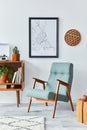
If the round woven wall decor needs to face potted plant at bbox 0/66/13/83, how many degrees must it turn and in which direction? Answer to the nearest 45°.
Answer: approximately 90° to its right

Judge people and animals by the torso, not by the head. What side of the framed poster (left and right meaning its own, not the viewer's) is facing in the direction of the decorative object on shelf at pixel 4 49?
right

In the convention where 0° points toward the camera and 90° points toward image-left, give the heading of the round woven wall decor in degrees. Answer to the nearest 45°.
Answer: approximately 0°

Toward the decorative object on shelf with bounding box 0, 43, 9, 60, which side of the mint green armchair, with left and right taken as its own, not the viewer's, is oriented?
right

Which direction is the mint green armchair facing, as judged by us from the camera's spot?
facing the viewer and to the left of the viewer

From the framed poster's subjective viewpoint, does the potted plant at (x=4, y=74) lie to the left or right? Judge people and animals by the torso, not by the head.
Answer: on its right

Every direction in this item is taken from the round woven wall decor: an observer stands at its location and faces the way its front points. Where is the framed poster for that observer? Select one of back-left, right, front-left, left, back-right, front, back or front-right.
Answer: right

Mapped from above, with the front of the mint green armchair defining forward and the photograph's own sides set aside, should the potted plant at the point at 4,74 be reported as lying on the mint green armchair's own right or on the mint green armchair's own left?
on the mint green armchair's own right

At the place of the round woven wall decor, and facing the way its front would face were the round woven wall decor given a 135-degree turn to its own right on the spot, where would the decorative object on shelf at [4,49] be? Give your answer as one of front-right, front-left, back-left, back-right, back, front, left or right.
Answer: front-left

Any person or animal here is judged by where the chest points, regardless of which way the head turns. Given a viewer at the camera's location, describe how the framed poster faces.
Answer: facing the viewer
